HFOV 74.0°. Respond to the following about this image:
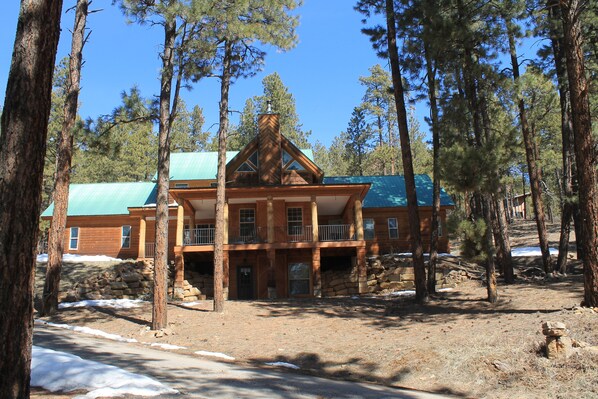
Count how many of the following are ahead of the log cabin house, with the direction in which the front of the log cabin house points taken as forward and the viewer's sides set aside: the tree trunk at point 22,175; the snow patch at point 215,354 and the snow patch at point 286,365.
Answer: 3

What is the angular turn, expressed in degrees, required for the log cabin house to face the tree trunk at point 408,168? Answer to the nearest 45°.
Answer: approximately 45° to its left

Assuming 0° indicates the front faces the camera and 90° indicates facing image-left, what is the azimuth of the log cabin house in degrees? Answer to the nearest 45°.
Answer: approximately 0°

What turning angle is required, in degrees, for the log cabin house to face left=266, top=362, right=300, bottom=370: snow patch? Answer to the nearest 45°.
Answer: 0° — it already faces it

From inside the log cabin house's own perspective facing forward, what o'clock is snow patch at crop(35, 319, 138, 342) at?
The snow patch is roughly at 1 o'clock from the log cabin house.

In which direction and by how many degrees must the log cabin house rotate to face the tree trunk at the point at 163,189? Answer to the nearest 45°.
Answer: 0° — it already faces it

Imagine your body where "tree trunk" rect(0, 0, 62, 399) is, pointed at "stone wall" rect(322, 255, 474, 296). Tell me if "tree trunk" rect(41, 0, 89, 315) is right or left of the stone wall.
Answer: left
